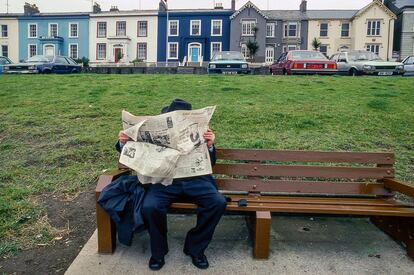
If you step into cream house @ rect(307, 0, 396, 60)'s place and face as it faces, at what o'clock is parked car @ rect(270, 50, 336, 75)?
The parked car is roughly at 12 o'clock from the cream house.

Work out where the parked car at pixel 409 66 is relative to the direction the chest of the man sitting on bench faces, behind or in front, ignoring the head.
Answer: behind

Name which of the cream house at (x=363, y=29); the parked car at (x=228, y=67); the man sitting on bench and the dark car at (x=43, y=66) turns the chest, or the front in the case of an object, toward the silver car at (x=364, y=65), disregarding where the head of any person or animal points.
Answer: the cream house

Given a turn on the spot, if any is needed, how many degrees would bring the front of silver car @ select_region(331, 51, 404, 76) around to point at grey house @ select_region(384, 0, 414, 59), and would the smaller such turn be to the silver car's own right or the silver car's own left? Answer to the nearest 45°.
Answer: approximately 135° to the silver car's own left

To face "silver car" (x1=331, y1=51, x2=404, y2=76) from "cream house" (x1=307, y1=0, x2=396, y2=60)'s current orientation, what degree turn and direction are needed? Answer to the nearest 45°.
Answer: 0° — it already faces it

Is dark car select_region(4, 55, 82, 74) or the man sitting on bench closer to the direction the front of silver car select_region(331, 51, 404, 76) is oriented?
the man sitting on bench

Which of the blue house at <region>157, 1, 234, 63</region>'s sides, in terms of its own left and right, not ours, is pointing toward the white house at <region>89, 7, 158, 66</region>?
right

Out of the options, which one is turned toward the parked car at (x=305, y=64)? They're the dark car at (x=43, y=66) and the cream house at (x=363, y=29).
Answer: the cream house
